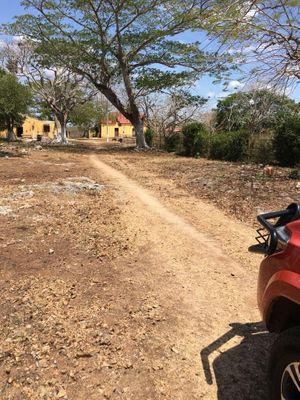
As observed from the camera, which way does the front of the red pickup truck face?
facing away from the viewer and to the left of the viewer

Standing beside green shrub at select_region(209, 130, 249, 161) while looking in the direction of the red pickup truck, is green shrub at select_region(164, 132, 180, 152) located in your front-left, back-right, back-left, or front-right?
back-right

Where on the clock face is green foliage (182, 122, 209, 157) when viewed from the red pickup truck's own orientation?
The green foliage is roughly at 1 o'clock from the red pickup truck.

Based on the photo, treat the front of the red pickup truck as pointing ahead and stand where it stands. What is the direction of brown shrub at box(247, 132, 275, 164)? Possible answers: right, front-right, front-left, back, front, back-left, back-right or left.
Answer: front-right

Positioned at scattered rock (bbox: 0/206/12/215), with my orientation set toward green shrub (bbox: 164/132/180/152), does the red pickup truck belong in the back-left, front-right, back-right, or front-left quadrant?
back-right

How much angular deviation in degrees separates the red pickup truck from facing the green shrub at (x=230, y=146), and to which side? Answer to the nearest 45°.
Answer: approximately 45° to its right

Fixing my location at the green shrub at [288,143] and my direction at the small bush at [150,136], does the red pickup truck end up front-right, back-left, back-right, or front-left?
back-left

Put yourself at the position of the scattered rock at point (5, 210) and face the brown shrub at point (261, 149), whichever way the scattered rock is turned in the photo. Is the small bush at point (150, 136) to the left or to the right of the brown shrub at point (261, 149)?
left

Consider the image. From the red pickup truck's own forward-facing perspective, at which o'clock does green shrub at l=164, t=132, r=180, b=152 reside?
The green shrub is roughly at 1 o'clock from the red pickup truck.
